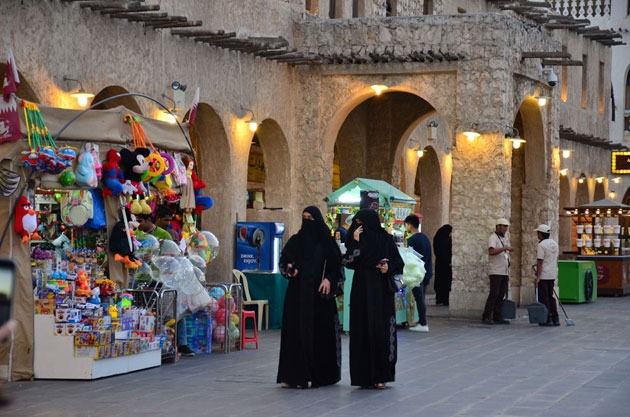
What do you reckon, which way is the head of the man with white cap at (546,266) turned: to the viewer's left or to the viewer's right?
to the viewer's left

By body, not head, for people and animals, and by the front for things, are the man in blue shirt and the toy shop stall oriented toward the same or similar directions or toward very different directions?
very different directions

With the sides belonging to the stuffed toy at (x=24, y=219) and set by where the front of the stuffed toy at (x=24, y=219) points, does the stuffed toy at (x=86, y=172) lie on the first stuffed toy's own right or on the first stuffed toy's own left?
on the first stuffed toy's own left

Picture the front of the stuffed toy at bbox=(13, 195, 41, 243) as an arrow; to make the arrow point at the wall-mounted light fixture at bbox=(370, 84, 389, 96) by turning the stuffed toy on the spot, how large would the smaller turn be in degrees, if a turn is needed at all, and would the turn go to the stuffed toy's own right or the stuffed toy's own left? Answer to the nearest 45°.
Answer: approximately 90° to the stuffed toy's own left

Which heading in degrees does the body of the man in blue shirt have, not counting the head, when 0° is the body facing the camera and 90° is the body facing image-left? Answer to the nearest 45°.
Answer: approximately 90°

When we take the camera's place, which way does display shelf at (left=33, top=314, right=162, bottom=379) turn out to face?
facing the viewer and to the right of the viewer

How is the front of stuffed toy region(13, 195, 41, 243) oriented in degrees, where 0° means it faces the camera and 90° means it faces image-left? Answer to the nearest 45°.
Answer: approximately 315°

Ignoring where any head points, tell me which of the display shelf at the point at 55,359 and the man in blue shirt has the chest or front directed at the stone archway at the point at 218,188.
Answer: the man in blue shirt

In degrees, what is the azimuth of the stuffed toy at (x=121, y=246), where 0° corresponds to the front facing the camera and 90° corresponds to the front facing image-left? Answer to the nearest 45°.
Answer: approximately 315°

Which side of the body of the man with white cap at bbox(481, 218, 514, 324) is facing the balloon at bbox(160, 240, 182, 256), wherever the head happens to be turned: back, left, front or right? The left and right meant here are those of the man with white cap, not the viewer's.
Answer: right
